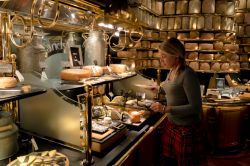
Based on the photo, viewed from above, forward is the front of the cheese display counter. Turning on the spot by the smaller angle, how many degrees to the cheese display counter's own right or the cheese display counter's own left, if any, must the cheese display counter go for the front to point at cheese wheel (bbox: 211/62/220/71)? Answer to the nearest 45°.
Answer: approximately 90° to the cheese display counter's own left

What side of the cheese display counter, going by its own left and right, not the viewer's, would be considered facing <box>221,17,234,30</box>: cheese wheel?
left

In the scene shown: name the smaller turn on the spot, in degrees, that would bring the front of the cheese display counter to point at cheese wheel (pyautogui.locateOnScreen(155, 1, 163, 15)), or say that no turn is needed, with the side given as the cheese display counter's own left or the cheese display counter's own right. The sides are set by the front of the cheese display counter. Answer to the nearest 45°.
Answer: approximately 135° to the cheese display counter's own left

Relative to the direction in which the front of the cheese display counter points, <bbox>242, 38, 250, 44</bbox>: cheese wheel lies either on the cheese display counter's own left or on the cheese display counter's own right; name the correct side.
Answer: on the cheese display counter's own left

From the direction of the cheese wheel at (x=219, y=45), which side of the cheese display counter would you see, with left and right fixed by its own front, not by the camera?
left

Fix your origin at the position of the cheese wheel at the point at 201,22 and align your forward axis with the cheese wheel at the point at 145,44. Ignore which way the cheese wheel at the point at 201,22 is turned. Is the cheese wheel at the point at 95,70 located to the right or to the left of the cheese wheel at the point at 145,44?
left

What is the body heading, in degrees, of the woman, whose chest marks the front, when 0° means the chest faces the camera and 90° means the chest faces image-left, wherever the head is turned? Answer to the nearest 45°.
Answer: approximately 90°

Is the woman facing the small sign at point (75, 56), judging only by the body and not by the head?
yes

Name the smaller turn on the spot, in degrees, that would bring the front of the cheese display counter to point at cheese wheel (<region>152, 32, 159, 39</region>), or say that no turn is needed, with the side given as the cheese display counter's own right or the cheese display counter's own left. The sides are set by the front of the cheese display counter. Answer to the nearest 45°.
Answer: approximately 135° to the cheese display counter's own left

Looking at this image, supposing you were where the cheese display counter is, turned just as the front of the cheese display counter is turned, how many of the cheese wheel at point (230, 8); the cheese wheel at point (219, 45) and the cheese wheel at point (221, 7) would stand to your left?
3
